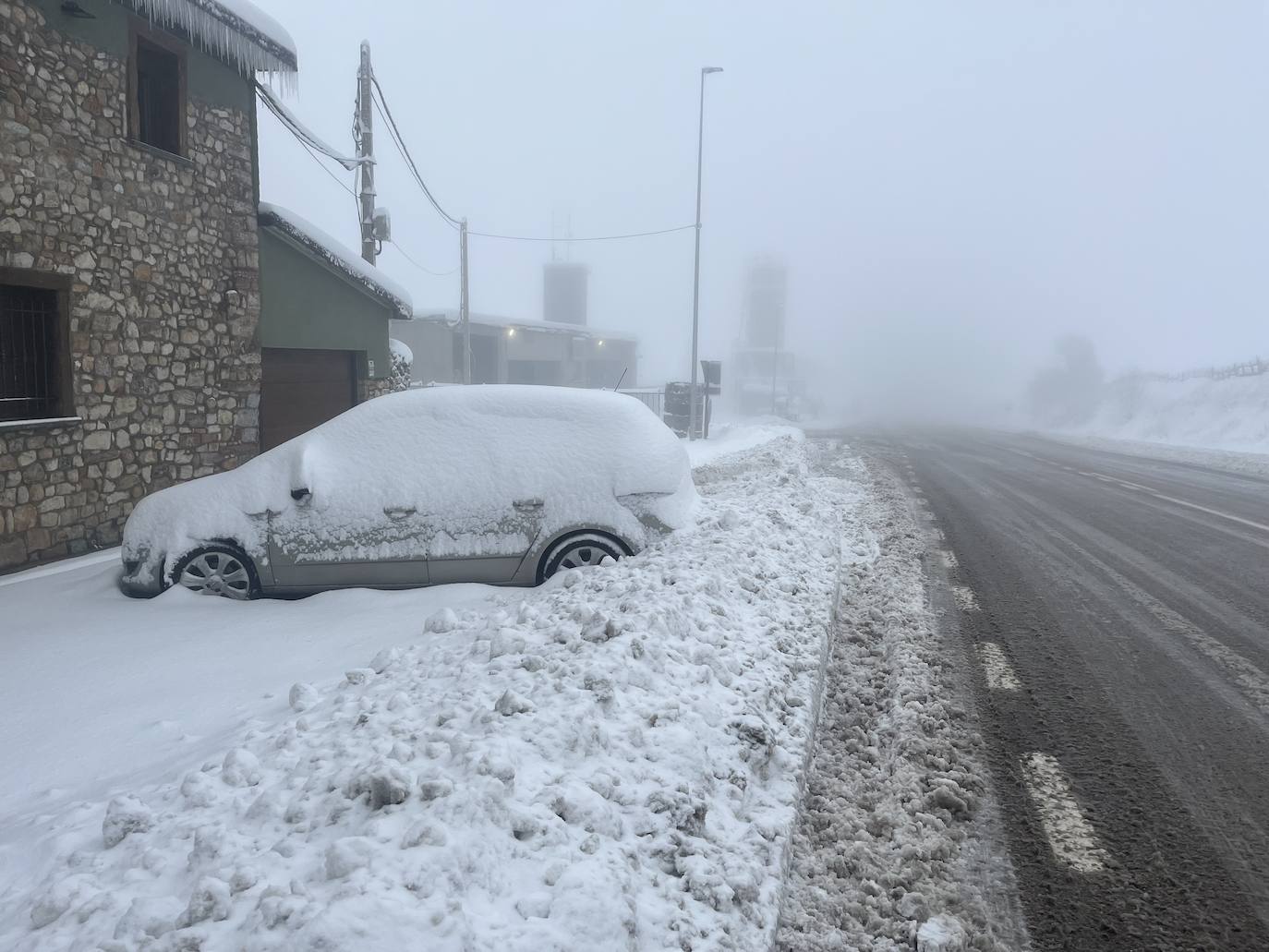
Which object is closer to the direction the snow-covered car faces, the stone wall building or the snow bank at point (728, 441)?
the stone wall building

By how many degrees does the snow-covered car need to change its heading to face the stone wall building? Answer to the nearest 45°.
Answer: approximately 45° to its right

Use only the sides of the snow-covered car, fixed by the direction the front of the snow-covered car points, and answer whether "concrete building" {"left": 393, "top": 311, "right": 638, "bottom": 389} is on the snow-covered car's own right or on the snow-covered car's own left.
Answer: on the snow-covered car's own right

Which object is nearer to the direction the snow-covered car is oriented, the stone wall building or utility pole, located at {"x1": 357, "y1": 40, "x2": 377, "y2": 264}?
the stone wall building

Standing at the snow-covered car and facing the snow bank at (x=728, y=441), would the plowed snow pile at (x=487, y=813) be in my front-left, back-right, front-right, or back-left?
back-right

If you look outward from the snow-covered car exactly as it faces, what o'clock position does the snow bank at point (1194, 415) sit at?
The snow bank is roughly at 5 o'clock from the snow-covered car.

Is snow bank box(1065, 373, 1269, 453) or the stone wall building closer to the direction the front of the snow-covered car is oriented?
the stone wall building

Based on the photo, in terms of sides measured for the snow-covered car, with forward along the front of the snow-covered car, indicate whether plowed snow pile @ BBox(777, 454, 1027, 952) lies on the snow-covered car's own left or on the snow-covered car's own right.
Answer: on the snow-covered car's own left

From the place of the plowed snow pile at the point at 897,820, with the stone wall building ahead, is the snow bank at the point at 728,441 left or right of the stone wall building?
right

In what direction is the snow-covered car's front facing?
to the viewer's left

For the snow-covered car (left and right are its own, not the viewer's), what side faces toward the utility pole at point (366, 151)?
right

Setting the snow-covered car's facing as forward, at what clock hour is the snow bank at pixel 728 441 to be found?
The snow bank is roughly at 4 o'clock from the snow-covered car.

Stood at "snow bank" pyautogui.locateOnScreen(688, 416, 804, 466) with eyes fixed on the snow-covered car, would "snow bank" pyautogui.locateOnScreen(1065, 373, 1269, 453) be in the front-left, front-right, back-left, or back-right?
back-left

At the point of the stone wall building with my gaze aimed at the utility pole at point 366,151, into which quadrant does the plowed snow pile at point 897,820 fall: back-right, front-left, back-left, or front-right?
back-right
